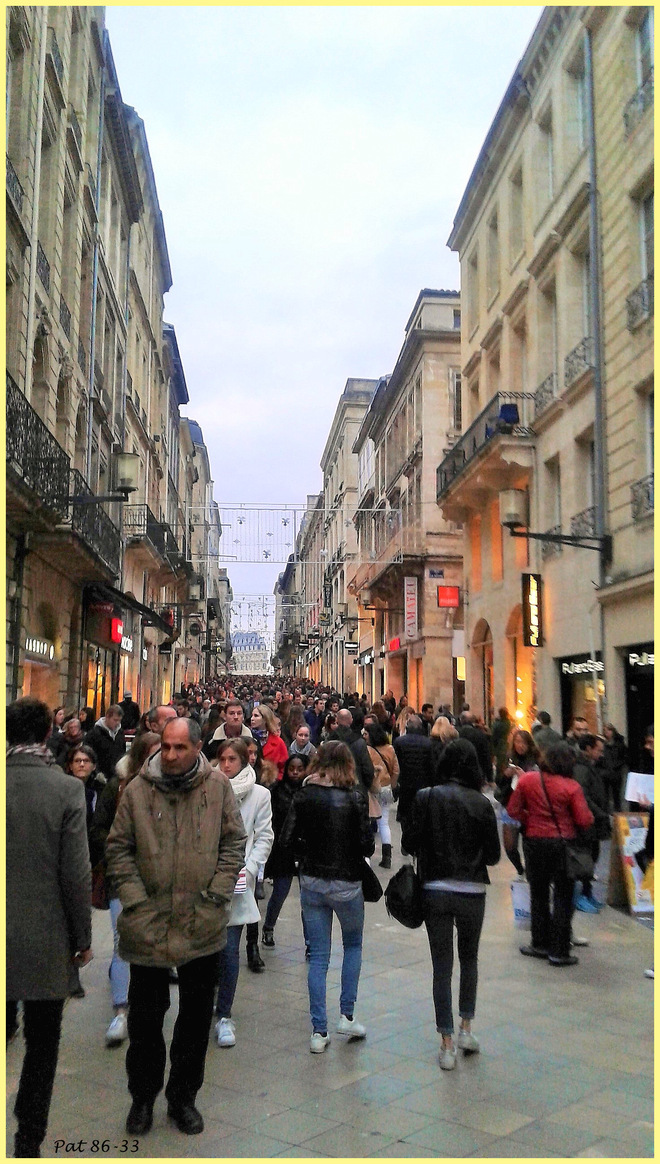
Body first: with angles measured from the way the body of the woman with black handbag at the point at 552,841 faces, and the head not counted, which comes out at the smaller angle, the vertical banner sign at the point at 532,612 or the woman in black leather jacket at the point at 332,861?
the vertical banner sign

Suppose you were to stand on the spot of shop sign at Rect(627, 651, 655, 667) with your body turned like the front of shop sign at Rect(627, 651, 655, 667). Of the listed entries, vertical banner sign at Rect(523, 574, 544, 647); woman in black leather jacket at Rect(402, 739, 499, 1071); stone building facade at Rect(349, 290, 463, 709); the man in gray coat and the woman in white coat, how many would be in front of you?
3

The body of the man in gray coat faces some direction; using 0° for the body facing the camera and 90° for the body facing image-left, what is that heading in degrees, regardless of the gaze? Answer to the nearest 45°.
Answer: approximately 180°

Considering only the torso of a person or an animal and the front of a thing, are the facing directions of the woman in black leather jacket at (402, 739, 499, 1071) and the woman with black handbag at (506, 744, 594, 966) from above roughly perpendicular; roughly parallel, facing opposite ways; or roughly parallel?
roughly parallel

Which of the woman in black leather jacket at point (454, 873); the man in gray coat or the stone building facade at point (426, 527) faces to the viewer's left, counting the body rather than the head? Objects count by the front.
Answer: the stone building facade

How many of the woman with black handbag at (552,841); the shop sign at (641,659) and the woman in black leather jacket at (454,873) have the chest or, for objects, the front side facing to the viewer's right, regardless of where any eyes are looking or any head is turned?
0

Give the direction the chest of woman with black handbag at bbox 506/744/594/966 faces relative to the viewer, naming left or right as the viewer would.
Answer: facing away from the viewer

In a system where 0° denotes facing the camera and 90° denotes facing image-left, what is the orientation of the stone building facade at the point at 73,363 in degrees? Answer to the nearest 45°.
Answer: approximately 270°

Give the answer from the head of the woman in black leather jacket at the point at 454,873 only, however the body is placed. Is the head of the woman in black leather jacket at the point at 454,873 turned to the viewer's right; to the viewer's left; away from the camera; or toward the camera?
away from the camera

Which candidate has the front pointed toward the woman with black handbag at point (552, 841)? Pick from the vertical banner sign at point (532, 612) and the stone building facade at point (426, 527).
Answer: the vertical banner sign

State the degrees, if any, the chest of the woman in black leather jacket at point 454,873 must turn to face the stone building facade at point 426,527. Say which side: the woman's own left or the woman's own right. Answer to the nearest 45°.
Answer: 0° — they already face it

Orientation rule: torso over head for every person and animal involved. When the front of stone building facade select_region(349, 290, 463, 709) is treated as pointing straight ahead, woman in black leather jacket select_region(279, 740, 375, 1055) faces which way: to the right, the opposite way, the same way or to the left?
to the right

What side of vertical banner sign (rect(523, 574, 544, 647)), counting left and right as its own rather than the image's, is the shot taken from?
front

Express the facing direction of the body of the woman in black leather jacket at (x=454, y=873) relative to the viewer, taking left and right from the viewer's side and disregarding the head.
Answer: facing away from the viewer
